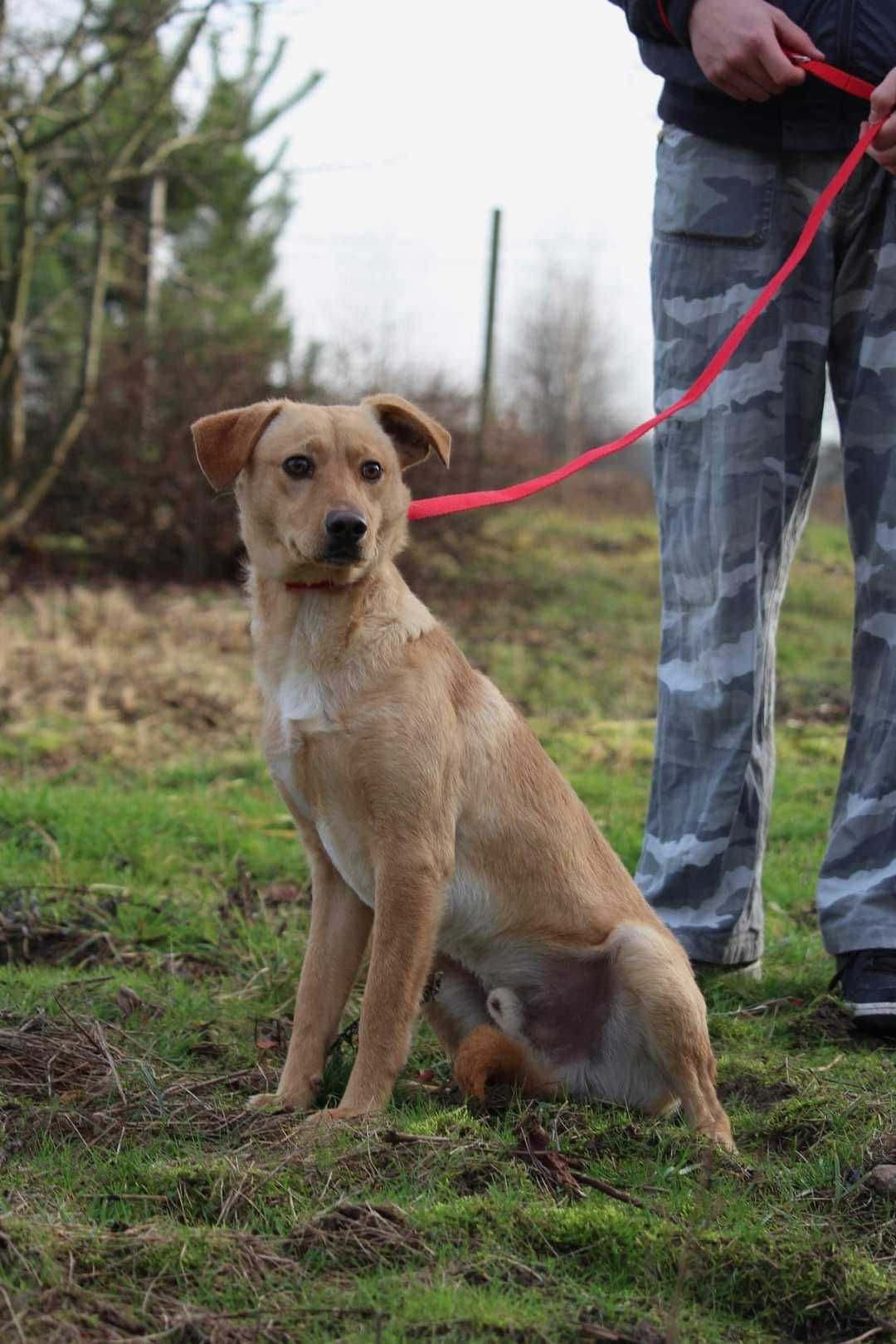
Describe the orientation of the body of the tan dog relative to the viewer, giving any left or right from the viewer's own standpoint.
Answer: facing the viewer and to the left of the viewer

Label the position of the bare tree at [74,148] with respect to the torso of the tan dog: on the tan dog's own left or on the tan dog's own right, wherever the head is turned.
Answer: on the tan dog's own right

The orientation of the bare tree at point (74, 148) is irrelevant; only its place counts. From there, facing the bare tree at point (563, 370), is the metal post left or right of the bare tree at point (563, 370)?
right

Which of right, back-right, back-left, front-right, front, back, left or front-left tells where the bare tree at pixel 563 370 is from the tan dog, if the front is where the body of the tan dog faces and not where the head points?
back-right

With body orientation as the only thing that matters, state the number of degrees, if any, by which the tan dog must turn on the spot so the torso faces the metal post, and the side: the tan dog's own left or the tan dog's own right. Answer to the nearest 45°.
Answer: approximately 135° to the tan dog's own right
